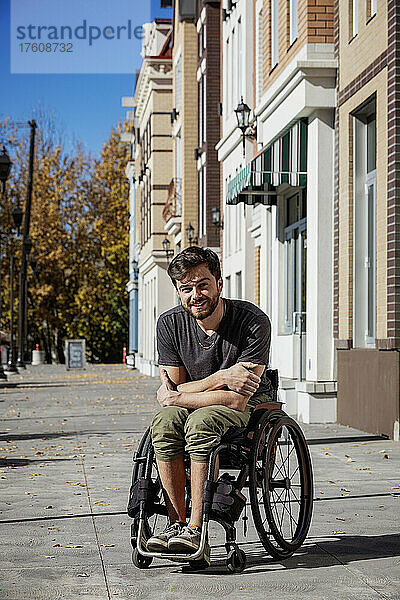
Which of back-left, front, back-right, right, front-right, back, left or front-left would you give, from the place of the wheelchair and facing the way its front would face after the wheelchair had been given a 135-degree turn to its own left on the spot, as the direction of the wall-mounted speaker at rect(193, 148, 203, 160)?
left

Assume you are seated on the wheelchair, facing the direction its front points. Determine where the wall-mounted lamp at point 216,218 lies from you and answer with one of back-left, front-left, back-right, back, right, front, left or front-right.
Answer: back-right

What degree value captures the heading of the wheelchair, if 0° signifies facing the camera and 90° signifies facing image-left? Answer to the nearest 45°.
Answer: approximately 45°

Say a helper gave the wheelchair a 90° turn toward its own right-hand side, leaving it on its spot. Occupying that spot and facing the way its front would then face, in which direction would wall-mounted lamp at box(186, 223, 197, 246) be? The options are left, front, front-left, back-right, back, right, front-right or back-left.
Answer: front-right

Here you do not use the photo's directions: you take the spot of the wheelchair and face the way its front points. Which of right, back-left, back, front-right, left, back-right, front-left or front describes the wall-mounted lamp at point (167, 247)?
back-right
